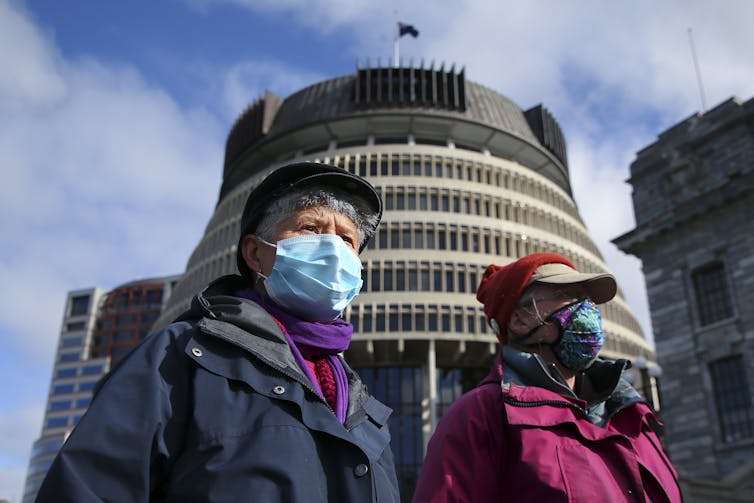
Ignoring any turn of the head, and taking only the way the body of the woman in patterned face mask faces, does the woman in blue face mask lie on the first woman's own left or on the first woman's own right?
on the first woman's own right

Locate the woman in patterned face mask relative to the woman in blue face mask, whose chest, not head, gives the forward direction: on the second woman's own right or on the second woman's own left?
on the second woman's own left

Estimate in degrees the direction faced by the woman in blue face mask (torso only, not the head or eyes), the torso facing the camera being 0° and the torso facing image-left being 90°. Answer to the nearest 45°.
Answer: approximately 315°

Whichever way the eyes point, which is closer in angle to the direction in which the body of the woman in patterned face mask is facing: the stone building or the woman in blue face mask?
the woman in blue face mask

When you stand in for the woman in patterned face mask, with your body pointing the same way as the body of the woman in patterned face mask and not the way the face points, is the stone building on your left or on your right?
on your left

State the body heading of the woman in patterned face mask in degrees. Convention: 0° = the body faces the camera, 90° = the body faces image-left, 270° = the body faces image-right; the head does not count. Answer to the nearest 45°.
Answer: approximately 315°

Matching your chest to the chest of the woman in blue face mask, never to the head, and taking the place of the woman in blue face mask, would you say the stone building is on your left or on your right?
on your left
